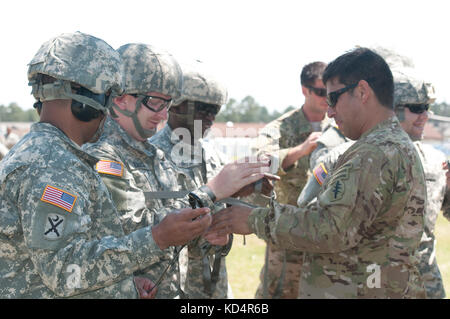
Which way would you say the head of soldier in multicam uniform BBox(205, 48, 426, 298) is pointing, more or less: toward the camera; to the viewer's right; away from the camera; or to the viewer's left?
to the viewer's left

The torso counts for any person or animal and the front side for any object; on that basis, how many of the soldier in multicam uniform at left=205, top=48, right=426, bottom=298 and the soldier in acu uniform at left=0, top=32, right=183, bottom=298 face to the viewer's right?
1

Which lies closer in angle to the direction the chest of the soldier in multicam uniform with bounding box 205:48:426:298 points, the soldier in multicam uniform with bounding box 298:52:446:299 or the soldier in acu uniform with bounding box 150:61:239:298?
the soldier in acu uniform

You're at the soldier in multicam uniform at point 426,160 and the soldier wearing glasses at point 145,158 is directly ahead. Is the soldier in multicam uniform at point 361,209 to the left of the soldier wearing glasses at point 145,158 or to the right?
left
